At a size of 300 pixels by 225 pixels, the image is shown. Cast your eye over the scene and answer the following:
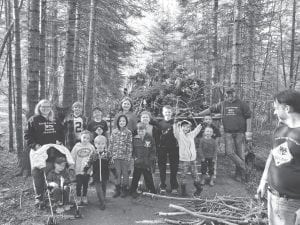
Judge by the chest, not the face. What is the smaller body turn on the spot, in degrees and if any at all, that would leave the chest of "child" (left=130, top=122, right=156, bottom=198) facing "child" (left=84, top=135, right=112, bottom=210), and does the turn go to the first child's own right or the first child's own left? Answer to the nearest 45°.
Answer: approximately 45° to the first child's own right

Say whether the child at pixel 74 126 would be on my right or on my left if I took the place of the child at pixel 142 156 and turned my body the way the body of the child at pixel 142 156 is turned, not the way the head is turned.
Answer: on my right

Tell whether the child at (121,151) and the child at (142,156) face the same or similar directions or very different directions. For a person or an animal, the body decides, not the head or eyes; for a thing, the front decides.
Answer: same or similar directions

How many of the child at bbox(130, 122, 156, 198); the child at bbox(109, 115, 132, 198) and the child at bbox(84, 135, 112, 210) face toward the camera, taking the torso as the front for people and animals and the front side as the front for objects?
3

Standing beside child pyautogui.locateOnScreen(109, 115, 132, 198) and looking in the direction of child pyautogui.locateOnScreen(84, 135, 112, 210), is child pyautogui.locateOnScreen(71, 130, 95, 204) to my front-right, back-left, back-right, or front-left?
front-right

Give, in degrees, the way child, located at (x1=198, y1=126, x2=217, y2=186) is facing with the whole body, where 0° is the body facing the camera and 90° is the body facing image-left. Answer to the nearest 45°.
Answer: approximately 0°

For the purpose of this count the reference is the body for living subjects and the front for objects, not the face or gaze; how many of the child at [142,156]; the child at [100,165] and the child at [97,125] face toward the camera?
3

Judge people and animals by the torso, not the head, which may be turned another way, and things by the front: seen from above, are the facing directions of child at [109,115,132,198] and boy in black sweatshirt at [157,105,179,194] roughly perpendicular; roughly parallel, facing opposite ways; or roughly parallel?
roughly parallel

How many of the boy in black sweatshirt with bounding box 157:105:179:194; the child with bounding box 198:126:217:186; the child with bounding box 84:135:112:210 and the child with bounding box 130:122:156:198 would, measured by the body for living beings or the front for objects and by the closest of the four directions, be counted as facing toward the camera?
4

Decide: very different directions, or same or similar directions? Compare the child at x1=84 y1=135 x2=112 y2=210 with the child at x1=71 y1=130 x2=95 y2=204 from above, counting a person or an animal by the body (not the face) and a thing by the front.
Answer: same or similar directions

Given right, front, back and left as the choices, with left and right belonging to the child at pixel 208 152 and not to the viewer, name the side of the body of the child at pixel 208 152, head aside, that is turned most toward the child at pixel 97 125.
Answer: right

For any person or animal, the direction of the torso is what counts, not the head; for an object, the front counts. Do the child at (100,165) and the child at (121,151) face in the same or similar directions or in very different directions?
same or similar directions

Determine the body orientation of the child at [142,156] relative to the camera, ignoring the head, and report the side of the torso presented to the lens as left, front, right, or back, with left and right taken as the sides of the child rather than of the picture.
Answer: front

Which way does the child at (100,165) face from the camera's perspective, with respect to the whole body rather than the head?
toward the camera

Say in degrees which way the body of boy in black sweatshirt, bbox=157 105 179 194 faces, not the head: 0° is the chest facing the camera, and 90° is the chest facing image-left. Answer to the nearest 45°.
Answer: approximately 0°

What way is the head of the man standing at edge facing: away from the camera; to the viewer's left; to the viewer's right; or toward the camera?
to the viewer's left

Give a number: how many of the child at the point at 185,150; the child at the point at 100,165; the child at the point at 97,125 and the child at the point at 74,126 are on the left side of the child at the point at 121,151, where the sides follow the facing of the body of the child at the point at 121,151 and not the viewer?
1
